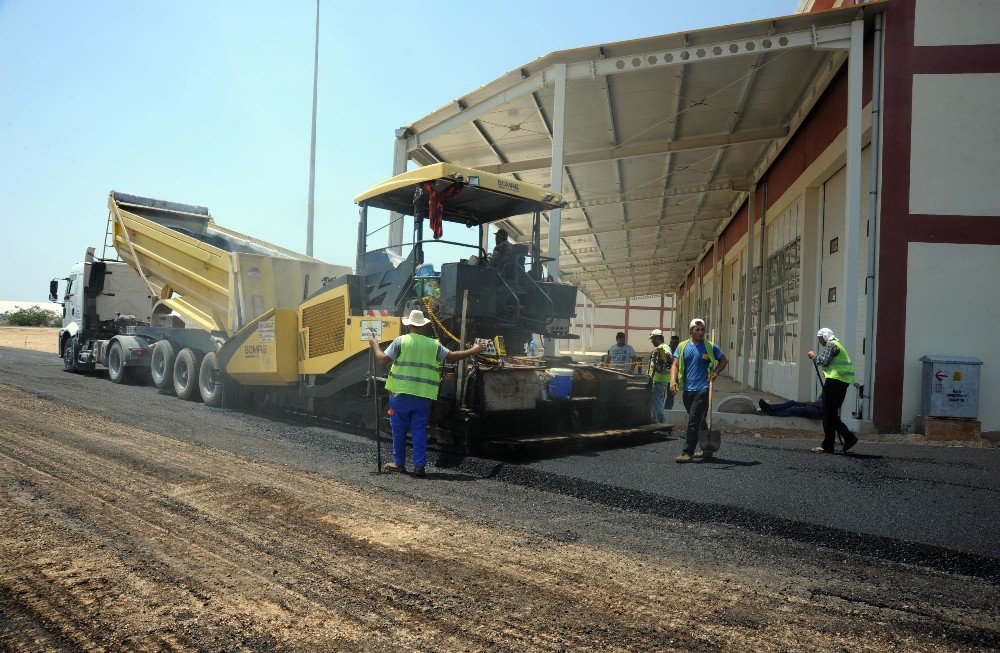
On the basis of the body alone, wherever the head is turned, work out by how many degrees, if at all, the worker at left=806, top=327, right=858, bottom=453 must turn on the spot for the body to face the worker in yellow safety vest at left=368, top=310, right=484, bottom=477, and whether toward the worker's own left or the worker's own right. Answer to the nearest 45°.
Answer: approximately 45° to the worker's own left

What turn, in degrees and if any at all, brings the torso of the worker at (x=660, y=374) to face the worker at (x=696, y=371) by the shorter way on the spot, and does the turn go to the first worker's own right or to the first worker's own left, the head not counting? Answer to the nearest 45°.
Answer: approximately 90° to the first worker's own left

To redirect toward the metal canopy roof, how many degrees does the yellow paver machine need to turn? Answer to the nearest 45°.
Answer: approximately 90° to its right

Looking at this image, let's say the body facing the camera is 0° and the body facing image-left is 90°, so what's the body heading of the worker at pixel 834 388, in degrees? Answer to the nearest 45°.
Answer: approximately 90°

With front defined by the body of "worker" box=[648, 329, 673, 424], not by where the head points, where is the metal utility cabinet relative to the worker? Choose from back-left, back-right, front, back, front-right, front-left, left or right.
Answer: back

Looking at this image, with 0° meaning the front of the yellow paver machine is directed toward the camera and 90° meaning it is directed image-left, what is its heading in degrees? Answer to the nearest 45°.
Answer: approximately 135°
